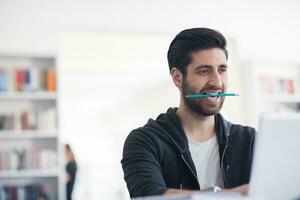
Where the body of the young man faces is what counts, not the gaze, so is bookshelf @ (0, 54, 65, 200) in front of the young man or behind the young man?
behind

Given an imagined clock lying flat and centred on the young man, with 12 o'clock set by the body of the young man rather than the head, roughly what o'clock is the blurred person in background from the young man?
The blurred person in background is roughly at 7 o'clock from the young man.

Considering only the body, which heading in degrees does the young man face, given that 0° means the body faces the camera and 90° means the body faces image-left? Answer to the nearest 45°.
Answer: approximately 315°

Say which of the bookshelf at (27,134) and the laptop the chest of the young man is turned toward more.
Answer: the laptop

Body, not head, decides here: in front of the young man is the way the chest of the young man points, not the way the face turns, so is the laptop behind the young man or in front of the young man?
in front

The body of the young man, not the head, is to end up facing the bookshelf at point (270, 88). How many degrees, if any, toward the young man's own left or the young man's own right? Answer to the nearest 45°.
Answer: approximately 135° to the young man's own left

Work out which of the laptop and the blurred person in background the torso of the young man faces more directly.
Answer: the laptop
